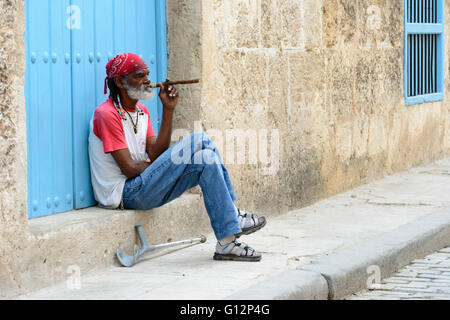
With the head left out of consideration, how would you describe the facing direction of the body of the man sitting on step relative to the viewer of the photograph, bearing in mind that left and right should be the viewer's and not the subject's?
facing to the right of the viewer

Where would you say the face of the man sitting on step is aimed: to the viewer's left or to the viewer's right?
to the viewer's right

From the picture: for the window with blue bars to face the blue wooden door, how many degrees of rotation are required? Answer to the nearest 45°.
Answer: approximately 45° to its right

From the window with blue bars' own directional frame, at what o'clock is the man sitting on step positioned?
The man sitting on step is roughly at 2 o'clock from the window with blue bars.

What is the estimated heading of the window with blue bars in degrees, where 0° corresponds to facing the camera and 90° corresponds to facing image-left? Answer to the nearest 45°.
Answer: approximately 315°
